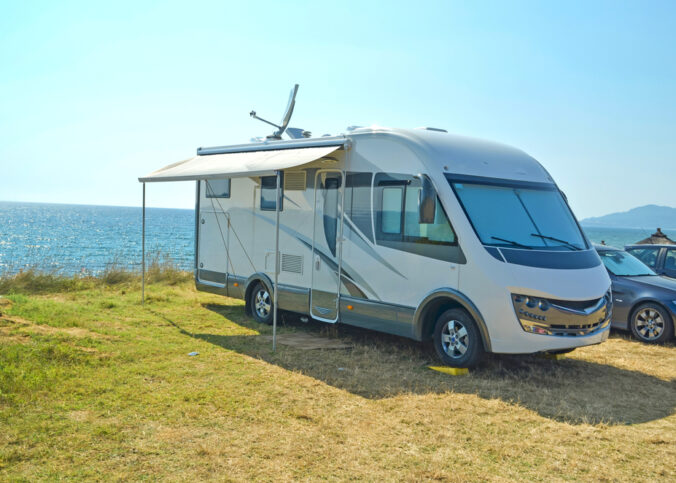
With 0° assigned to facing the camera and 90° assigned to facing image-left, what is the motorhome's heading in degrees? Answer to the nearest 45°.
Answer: approximately 315°

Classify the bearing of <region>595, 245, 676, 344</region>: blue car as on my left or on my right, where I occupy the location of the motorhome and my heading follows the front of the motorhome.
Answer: on my left
